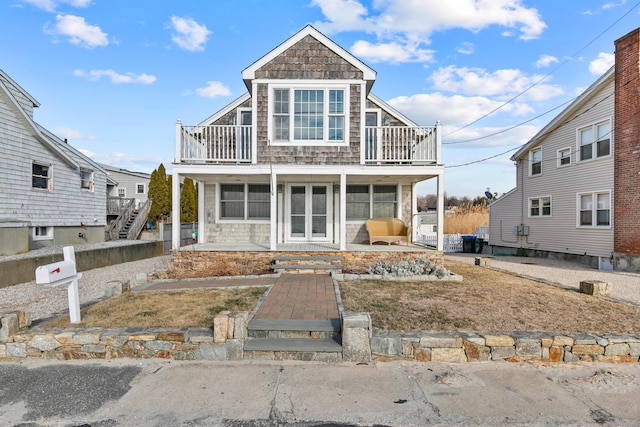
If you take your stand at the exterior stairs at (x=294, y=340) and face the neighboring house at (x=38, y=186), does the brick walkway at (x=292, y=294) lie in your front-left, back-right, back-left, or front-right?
front-right

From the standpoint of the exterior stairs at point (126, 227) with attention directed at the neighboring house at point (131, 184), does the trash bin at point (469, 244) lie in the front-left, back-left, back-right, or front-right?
back-right

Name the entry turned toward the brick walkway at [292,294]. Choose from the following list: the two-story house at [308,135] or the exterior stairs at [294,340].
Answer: the two-story house

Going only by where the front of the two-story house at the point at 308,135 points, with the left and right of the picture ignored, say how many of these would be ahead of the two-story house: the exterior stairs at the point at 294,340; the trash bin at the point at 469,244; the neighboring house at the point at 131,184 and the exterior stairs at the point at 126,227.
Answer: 1

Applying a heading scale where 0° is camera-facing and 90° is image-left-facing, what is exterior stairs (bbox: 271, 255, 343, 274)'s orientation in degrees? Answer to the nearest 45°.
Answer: approximately 0°

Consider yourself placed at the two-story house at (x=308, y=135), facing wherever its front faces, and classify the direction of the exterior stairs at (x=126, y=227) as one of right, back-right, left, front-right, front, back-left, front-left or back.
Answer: back-right

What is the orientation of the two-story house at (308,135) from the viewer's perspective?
toward the camera

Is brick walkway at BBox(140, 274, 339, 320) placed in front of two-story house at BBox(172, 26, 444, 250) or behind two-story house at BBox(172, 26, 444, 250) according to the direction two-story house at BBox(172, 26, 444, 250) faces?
in front

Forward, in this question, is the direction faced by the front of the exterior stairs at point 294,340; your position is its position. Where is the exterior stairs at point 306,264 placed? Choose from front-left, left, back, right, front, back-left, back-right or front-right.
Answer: back

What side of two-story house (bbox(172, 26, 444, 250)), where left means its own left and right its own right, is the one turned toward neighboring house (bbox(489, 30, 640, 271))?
left

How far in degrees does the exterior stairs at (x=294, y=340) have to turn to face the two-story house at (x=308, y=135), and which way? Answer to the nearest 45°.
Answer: approximately 180°

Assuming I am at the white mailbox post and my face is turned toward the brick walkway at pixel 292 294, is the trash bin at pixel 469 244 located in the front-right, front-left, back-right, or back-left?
front-left

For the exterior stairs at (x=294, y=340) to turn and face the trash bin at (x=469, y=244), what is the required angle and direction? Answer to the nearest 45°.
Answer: approximately 135° to its left

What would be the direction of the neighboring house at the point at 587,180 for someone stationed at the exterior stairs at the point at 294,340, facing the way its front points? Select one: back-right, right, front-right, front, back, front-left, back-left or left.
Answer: back-left

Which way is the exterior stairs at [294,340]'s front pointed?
toward the camera

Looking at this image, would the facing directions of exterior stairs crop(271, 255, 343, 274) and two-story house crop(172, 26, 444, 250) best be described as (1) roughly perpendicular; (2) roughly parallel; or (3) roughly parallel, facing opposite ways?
roughly parallel

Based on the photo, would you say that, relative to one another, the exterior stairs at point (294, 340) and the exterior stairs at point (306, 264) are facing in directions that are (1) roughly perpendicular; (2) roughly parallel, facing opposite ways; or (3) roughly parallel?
roughly parallel

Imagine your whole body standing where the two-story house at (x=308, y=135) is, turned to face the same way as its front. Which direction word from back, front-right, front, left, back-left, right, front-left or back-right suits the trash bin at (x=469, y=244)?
back-left
